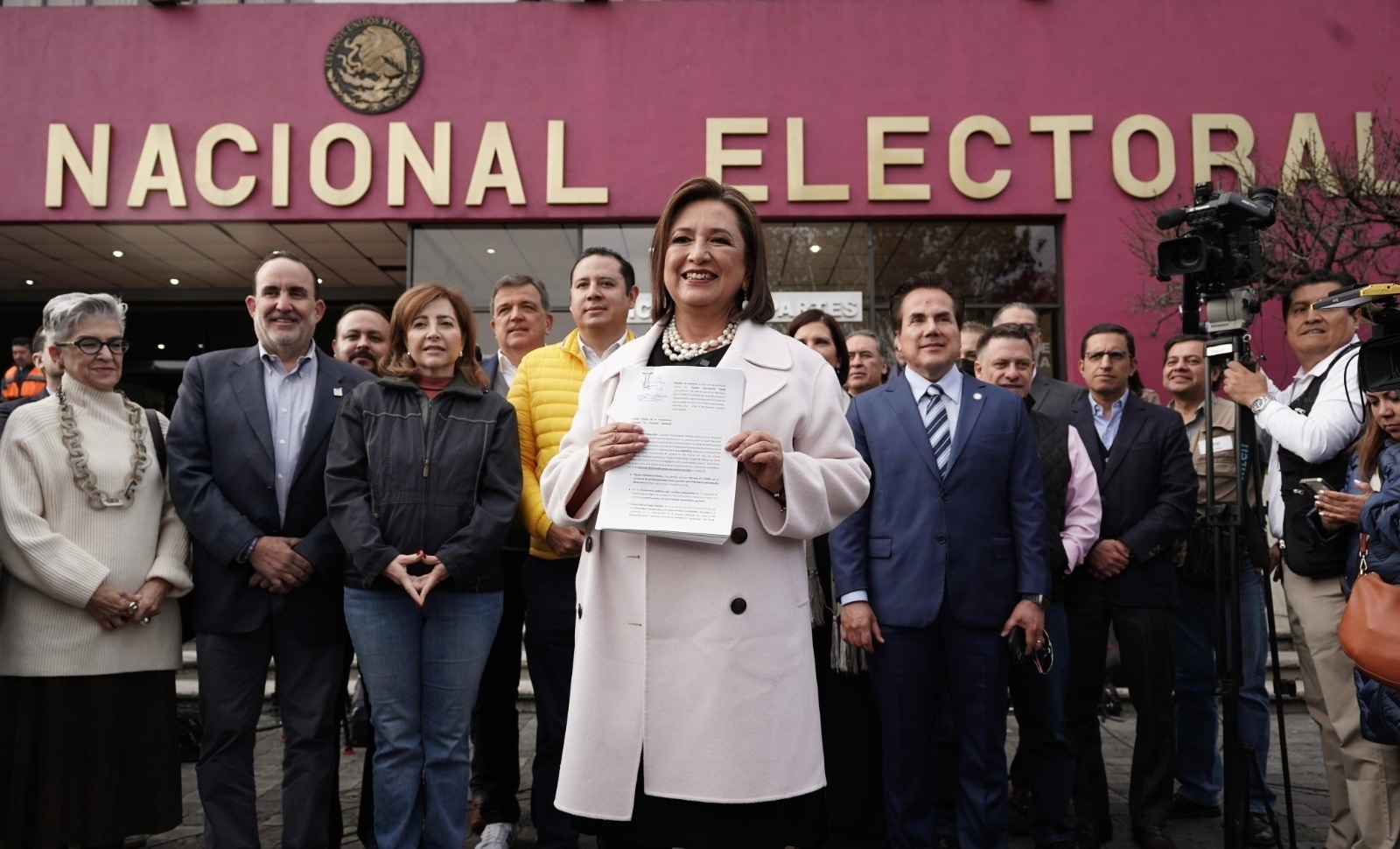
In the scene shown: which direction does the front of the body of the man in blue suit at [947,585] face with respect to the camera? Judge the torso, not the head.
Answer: toward the camera

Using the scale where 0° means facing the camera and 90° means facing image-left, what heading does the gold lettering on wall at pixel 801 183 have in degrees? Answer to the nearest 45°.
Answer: approximately 0°

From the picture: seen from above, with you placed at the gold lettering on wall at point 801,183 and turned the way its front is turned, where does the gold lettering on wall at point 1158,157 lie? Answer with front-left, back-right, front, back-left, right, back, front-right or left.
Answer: left

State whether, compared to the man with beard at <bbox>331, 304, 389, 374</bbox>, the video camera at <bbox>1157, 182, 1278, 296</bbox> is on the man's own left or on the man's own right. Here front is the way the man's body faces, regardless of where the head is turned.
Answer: on the man's own left

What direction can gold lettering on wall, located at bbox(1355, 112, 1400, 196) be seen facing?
toward the camera

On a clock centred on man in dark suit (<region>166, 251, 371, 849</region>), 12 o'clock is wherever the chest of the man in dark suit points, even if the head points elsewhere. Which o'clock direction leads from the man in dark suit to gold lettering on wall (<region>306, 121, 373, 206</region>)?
The gold lettering on wall is roughly at 6 o'clock from the man in dark suit.

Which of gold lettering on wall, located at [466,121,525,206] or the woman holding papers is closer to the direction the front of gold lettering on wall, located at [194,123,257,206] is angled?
the woman holding papers

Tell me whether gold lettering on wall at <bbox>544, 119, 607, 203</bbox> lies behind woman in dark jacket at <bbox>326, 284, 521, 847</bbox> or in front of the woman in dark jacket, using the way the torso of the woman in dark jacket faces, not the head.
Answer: behind

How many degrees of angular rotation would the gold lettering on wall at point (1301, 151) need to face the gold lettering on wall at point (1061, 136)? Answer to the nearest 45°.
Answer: approximately 45° to its right

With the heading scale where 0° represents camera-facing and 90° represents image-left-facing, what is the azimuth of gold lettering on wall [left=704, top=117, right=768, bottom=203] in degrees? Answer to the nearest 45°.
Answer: approximately 0°
